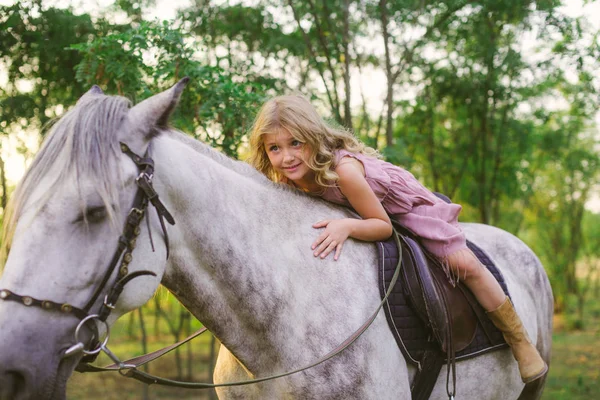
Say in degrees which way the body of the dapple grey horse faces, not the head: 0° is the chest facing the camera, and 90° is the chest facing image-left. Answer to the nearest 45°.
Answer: approximately 45°
